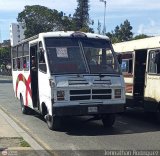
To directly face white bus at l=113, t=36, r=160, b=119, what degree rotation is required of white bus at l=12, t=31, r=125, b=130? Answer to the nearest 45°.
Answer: approximately 90° to its left

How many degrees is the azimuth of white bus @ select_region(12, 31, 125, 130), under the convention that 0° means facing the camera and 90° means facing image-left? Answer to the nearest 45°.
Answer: approximately 315°
